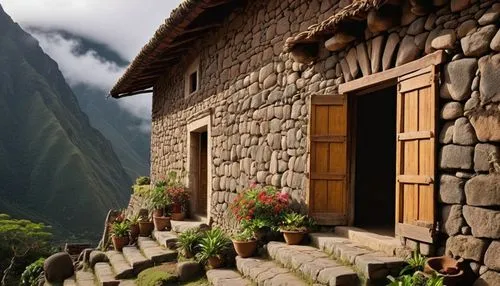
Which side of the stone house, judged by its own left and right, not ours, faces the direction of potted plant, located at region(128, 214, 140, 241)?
right

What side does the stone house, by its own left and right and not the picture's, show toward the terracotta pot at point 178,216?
right

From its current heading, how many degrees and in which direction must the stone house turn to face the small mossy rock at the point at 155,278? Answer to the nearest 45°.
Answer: approximately 45° to its right

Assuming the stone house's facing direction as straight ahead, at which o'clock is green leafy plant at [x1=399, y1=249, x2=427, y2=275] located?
The green leafy plant is roughly at 10 o'clock from the stone house.

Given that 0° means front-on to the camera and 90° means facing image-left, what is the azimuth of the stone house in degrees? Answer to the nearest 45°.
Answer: approximately 45°

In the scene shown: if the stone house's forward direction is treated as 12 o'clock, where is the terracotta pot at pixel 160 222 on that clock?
The terracotta pot is roughly at 3 o'clock from the stone house.

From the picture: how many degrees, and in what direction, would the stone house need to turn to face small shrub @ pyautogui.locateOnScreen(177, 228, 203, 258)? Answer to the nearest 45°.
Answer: approximately 45° to its right
